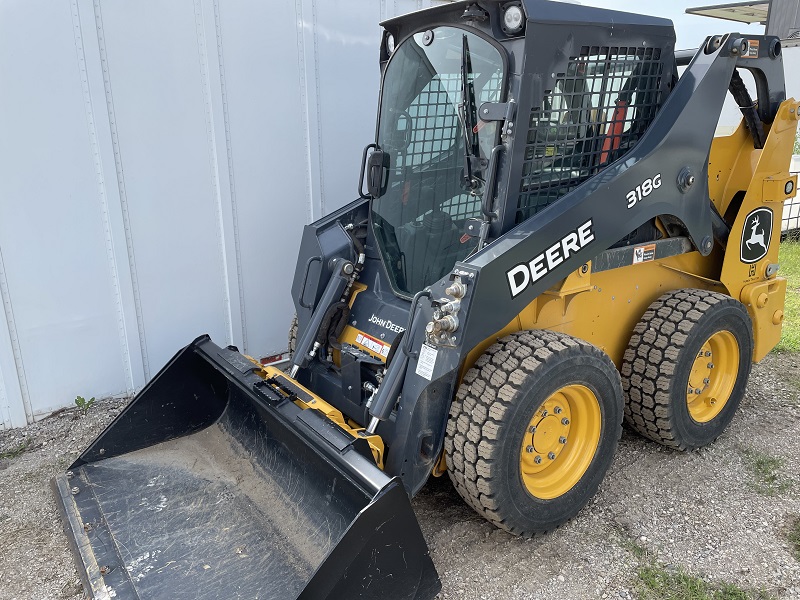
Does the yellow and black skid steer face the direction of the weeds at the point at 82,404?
no

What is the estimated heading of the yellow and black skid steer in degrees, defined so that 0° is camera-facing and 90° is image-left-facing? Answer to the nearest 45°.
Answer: approximately 45°
